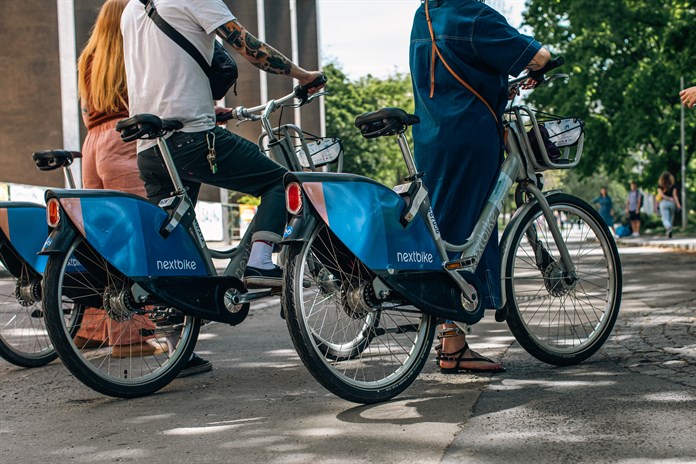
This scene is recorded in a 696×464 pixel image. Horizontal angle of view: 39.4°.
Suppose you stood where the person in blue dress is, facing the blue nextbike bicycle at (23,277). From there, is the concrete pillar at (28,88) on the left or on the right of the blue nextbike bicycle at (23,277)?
right

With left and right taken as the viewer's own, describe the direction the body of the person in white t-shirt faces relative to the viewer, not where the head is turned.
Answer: facing away from the viewer and to the right of the viewer

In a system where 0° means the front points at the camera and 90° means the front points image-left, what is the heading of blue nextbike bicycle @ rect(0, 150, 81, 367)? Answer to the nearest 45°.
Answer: approximately 225°

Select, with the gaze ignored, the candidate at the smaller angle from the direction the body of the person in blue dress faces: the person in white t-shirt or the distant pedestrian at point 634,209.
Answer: the distant pedestrian

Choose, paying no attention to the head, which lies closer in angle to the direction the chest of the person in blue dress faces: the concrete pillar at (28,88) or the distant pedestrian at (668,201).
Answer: the distant pedestrian

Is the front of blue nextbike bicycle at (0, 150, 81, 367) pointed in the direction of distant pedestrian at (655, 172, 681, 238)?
yes

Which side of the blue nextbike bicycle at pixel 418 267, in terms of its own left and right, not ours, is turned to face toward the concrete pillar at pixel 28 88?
left

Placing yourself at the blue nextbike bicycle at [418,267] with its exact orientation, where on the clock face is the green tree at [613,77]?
The green tree is roughly at 11 o'clock from the blue nextbike bicycle.

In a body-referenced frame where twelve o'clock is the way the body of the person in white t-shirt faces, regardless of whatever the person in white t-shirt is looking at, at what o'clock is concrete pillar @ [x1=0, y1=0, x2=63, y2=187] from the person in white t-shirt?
The concrete pillar is roughly at 10 o'clock from the person in white t-shirt.

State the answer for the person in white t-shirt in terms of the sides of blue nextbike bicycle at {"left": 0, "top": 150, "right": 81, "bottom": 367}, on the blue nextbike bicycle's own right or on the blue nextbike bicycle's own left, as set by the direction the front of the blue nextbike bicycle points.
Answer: on the blue nextbike bicycle's own right
